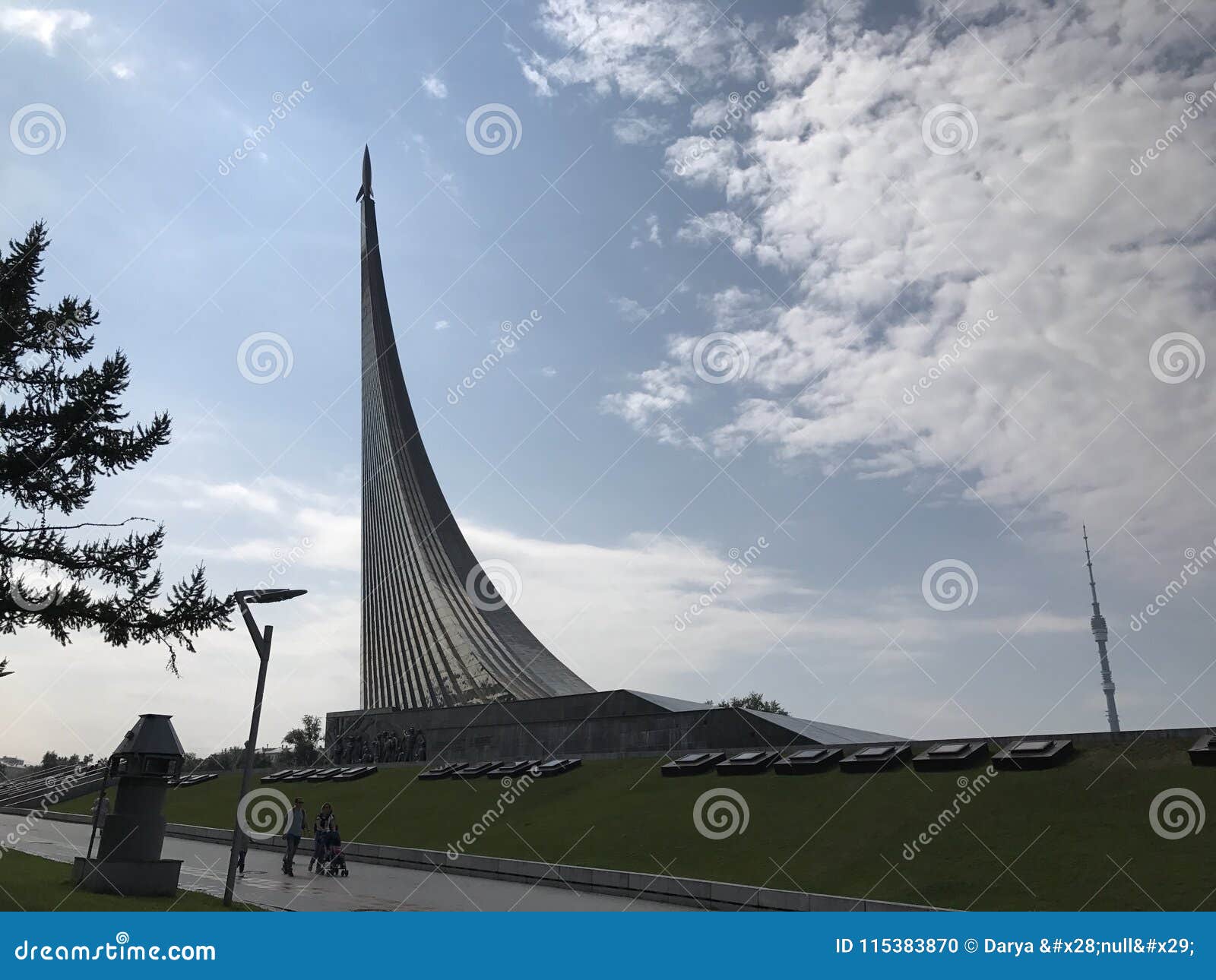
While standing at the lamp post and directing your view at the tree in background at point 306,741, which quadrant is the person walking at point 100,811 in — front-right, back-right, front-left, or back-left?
front-left

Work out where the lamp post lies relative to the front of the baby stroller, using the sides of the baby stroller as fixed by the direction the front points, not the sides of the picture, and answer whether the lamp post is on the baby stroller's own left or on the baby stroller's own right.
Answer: on the baby stroller's own right

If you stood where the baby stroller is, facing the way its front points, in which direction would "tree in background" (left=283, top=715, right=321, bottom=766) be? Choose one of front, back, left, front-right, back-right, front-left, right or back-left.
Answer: back-left

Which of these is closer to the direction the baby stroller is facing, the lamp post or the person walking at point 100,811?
the lamp post

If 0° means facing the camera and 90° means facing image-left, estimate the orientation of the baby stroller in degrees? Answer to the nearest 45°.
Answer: approximately 315°
